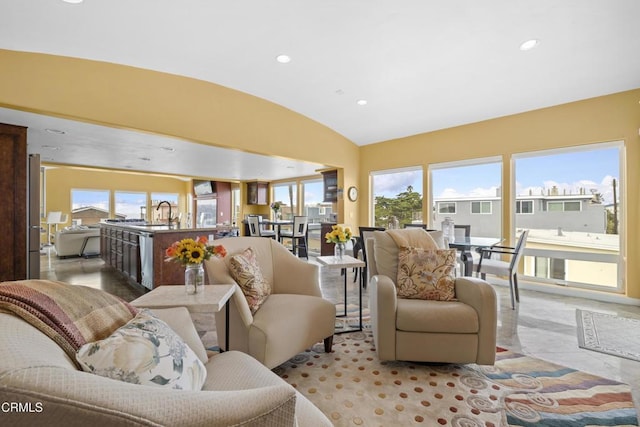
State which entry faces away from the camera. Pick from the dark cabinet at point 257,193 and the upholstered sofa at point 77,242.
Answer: the upholstered sofa

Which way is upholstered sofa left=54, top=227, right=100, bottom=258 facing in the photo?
away from the camera

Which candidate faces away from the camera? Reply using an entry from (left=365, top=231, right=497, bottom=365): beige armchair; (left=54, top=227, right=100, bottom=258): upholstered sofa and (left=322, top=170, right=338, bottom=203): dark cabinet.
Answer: the upholstered sofa

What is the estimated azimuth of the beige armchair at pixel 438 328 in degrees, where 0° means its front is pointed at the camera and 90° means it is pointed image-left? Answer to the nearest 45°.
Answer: approximately 0°

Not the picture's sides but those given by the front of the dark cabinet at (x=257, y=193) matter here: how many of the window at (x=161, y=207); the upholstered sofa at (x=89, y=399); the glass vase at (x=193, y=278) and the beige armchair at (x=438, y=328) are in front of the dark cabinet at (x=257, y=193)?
3

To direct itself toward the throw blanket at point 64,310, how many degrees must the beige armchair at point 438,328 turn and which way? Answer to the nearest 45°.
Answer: approximately 45° to its right

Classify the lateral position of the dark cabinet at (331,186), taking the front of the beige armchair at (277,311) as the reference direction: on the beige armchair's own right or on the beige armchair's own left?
on the beige armchair's own left

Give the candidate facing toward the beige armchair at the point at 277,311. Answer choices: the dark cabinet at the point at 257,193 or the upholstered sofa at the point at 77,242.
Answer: the dark cabinet

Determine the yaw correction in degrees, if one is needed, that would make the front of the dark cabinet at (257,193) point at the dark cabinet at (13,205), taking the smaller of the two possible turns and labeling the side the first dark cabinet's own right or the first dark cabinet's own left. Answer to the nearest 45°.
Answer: approximately 45° to the first dark cabinet's own right

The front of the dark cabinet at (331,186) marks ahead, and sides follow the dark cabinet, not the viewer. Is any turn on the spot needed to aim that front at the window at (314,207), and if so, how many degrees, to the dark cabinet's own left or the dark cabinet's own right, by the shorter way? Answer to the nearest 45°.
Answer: approximately 135° to the dark cabinet's own right
